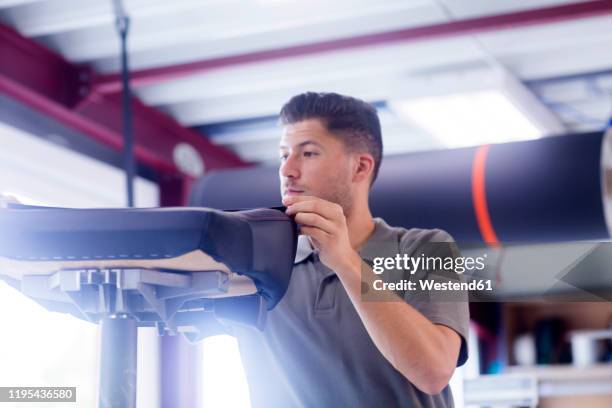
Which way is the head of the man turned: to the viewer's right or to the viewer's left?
to the viewer's left

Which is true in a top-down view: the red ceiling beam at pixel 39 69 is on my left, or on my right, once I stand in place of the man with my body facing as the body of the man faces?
on my right

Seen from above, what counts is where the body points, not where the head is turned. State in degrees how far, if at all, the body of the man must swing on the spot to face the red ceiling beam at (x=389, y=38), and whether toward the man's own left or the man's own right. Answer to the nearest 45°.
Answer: approximately 135° to the man's own right

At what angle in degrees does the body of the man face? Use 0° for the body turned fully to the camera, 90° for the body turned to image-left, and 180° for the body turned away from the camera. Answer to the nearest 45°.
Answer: approximately 45°

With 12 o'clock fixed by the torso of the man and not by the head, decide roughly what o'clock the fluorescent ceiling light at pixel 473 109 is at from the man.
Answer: The fluorescent ceiling light is roughly at 5 o'clock from the man.

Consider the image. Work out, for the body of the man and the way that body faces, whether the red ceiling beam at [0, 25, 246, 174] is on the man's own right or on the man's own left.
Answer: on the man's own right
